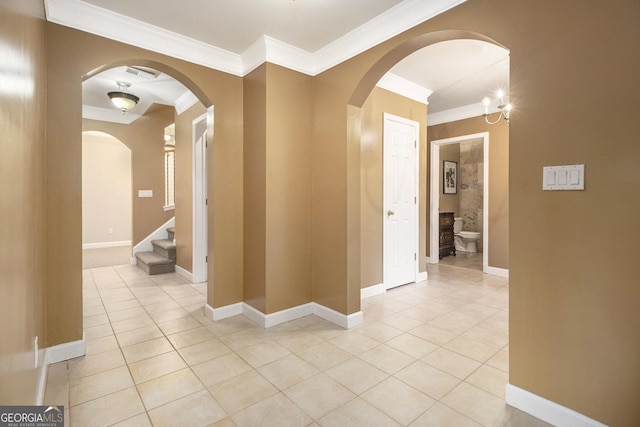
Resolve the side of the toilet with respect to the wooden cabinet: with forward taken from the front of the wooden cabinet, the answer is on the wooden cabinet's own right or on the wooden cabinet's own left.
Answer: on the wooden cabinet's own left

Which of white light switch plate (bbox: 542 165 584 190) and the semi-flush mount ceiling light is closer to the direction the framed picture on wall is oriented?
the white light switch plate

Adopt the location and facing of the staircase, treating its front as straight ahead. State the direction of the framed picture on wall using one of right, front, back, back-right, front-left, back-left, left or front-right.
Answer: back-left

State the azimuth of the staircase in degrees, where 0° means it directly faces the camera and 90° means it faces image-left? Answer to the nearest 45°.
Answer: approximately 45°

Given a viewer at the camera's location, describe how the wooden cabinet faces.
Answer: facing the viewer and to the right of the viewer

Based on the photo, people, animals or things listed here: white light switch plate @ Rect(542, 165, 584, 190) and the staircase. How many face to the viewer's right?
0

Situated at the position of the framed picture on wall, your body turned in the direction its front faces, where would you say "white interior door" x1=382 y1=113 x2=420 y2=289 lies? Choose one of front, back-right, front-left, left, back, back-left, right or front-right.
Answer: front-right
